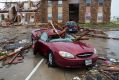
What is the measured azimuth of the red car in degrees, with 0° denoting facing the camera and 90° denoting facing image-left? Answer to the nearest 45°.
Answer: approximately 315°
